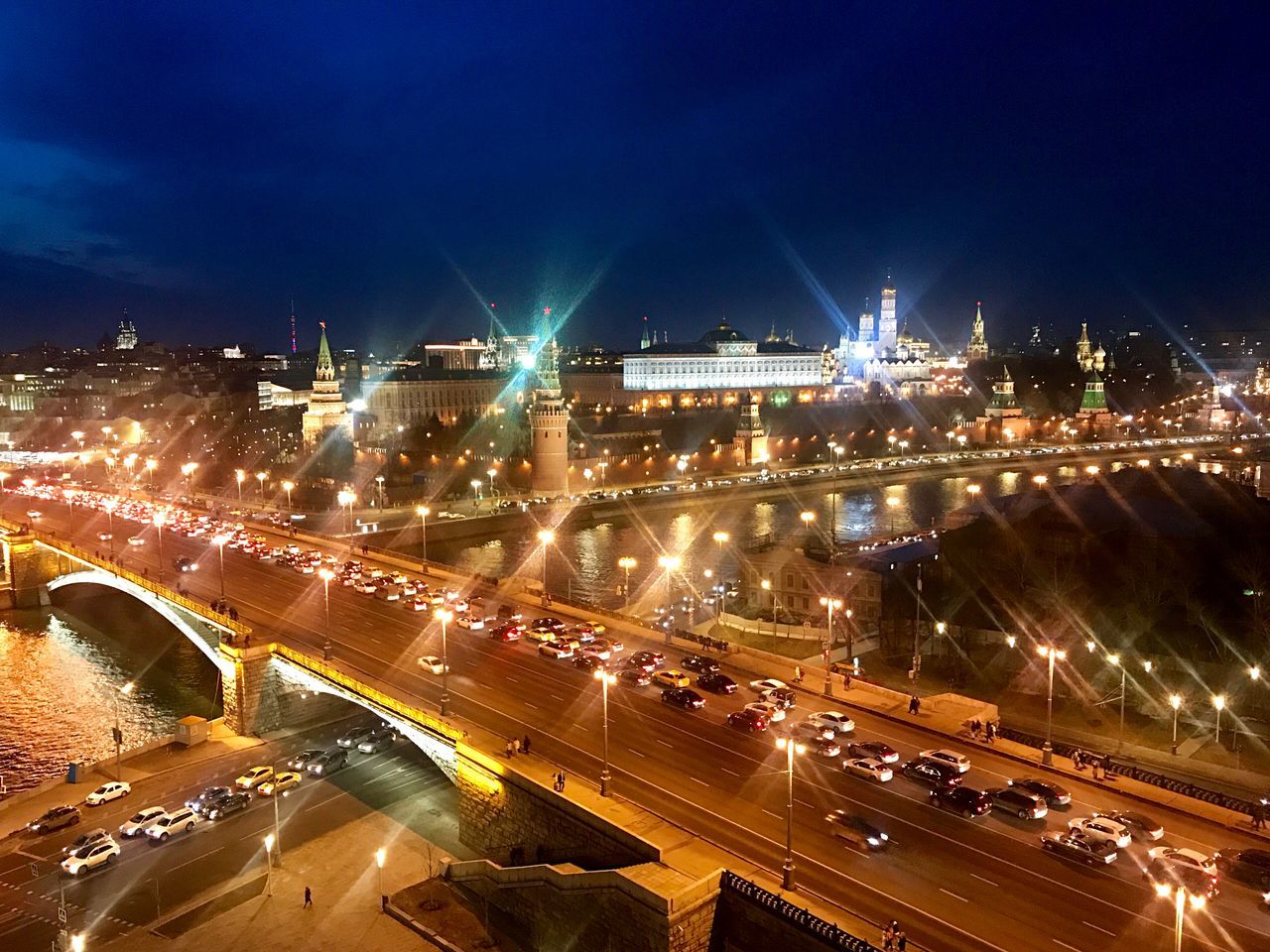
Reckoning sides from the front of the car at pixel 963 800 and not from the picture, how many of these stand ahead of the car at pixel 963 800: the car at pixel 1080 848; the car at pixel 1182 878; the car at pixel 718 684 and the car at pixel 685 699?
2

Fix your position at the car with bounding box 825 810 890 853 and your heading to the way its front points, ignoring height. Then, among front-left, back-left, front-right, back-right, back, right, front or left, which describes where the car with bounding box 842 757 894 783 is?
back-left

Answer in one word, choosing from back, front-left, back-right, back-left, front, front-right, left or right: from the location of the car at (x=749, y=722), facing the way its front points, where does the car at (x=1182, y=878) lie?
back

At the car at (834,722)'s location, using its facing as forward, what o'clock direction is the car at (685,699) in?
the car at (685,699) is roughly at 11 o'clock from the car at (834,722).

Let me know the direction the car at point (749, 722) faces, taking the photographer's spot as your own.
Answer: facing away from the viewer and to the left of the viewer

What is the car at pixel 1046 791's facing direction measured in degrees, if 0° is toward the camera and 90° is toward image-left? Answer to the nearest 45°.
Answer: approximately 135°

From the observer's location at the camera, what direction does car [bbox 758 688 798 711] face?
facing away from the viewer and to the left of the viewer

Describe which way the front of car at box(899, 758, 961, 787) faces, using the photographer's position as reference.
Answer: facing away from the viewer and to the left of the viewer

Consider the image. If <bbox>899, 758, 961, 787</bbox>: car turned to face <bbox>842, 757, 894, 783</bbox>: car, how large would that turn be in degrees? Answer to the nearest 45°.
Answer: approximately 45° to its left

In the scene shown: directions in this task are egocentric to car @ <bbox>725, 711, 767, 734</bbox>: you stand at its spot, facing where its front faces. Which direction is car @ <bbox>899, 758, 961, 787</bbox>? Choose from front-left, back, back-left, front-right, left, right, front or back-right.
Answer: back

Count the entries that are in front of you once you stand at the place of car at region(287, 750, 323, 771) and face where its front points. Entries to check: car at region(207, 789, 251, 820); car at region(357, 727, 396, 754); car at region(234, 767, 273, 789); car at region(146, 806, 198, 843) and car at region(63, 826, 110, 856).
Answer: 4
